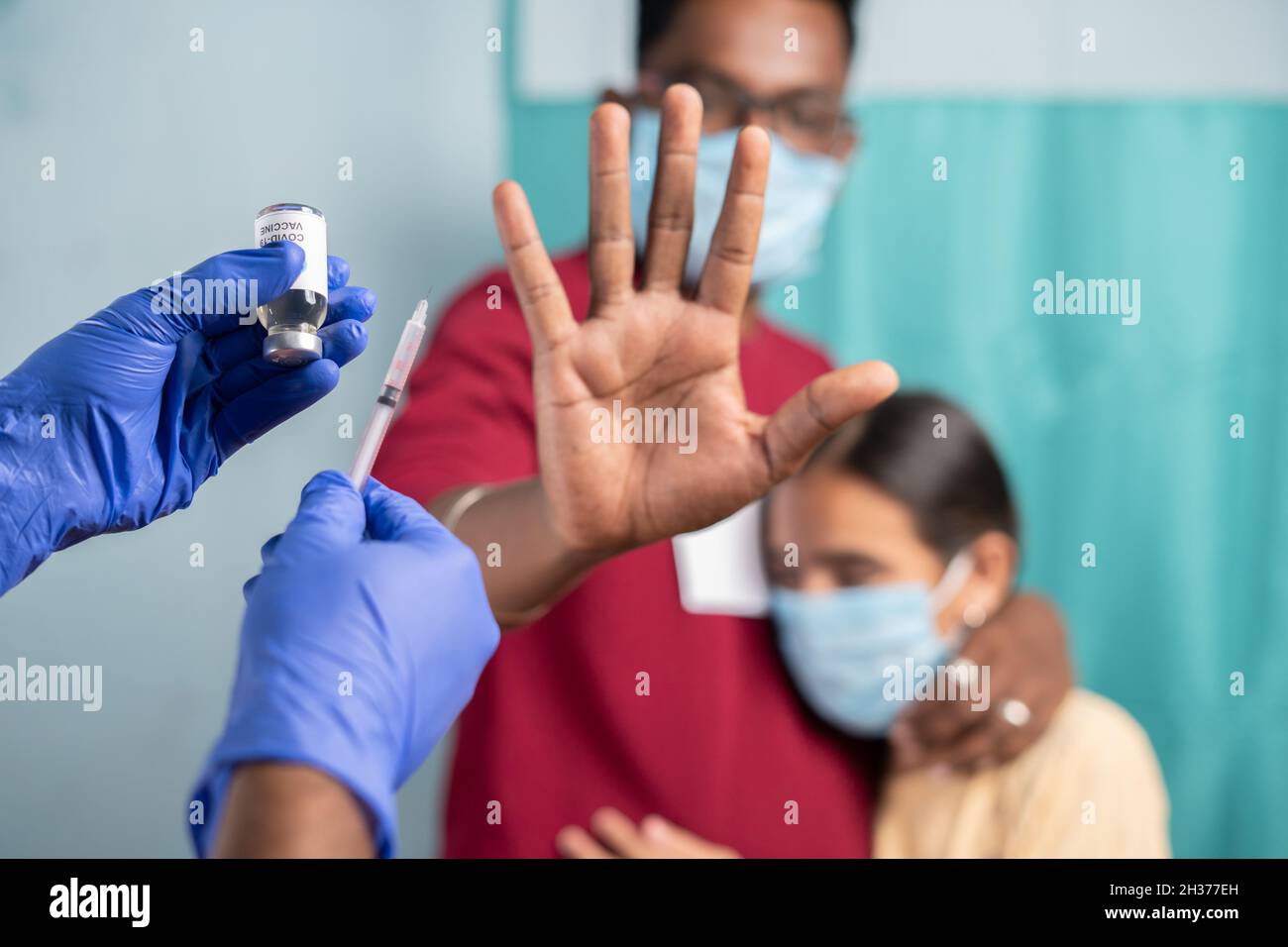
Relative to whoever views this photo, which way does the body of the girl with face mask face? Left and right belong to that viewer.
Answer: facing the viewer and to the left of the viewer
